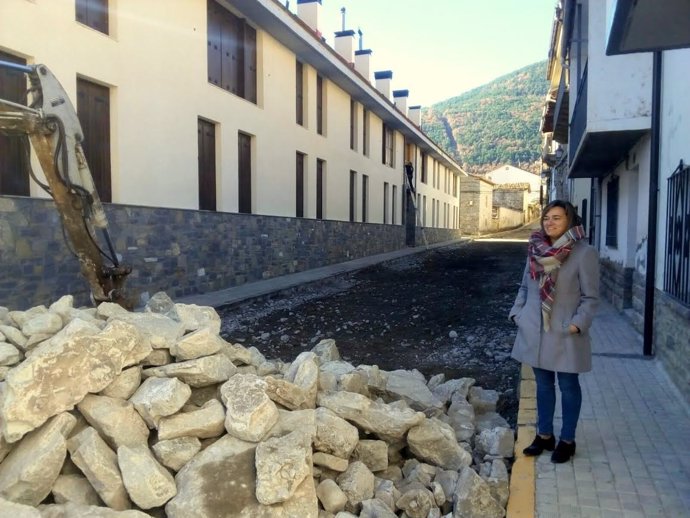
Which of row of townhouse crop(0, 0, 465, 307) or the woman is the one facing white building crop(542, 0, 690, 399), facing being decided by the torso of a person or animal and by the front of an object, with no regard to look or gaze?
the row of townhouse

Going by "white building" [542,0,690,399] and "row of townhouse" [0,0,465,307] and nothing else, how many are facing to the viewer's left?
1

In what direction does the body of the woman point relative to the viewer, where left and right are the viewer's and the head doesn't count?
facing the viewer and to the left of the viewer

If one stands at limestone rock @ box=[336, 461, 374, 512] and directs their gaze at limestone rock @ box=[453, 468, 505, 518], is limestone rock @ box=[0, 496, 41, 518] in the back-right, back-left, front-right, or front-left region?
back-right

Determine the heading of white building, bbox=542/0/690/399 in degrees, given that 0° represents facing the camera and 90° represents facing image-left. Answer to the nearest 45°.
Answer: approximately 90°

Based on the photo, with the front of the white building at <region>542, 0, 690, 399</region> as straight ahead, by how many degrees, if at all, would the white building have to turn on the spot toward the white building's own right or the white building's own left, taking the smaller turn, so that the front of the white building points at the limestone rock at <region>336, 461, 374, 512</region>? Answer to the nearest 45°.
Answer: approximately 90° to the white building's own left

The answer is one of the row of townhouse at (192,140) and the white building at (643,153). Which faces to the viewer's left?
the white building

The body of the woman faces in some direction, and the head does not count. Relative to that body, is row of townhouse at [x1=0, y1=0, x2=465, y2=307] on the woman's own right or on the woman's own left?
on the woman's own right

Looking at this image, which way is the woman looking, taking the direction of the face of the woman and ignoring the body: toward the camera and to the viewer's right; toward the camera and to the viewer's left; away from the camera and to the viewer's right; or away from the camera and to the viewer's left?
toward the camera and to the viewer's left

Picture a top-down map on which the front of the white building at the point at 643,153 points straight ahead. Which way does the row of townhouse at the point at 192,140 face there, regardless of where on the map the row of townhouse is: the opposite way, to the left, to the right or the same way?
the opposite way

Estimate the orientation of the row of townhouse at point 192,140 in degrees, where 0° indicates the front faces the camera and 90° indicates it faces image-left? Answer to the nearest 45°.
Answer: approximately 315°

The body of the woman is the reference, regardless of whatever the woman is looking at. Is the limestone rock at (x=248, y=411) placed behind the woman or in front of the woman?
in front

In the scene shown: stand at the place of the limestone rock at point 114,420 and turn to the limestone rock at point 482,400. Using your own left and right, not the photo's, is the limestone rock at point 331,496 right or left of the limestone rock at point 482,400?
right

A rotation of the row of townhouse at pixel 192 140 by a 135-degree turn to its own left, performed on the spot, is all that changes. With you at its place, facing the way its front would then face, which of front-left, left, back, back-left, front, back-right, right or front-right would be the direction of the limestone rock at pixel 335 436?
back

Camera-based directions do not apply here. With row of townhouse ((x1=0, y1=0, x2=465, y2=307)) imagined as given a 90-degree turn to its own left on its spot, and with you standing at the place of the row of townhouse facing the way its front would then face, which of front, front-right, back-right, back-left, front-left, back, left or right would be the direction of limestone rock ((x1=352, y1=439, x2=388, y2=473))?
back-right
